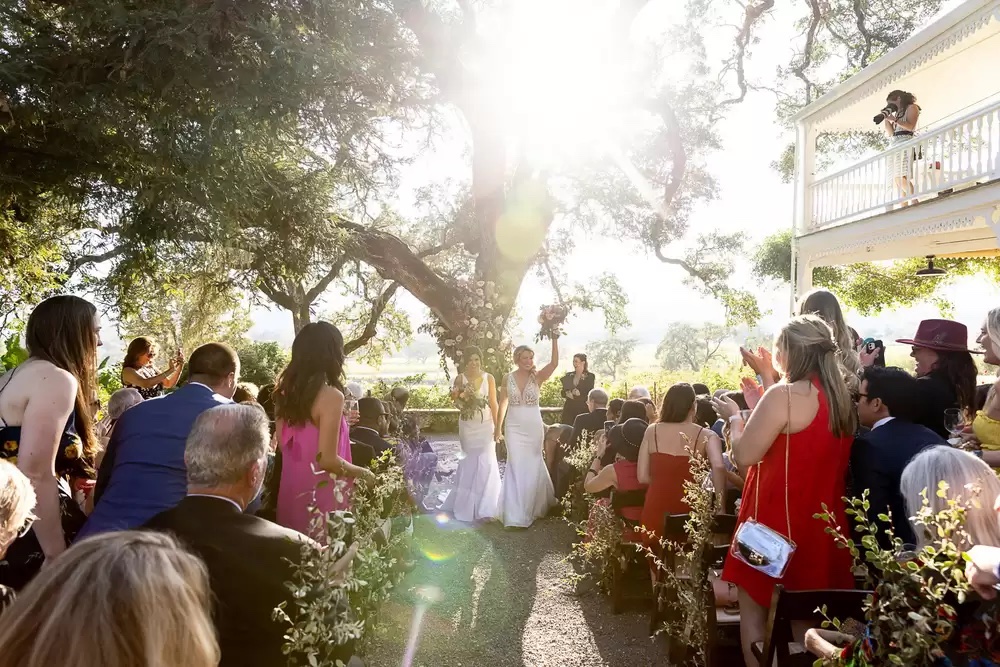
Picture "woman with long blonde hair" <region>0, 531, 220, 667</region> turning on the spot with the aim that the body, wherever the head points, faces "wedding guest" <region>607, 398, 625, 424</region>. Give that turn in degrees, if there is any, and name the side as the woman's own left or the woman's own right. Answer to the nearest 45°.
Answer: approximately 45° to the woman's own right

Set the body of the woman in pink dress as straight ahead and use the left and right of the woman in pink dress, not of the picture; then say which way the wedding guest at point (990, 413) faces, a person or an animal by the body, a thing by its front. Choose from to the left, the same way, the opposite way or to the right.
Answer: to the left

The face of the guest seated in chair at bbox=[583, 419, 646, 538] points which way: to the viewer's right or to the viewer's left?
to the viewer's left

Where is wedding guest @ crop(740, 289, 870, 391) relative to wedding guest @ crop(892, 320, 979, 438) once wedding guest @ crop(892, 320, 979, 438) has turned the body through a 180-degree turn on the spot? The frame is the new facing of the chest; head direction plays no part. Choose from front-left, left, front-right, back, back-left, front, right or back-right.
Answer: back-right

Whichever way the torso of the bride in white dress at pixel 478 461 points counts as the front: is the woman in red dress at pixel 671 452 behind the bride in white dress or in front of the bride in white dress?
in front

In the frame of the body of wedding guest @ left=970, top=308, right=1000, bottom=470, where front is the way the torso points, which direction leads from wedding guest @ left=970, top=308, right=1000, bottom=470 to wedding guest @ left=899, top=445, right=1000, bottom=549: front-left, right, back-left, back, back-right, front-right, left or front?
left

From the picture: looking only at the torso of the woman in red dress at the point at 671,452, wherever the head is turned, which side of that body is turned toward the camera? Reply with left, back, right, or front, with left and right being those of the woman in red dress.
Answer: back

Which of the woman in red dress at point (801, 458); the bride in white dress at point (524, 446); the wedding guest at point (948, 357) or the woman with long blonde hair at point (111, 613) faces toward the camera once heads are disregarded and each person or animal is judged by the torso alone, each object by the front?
the bride in white dress

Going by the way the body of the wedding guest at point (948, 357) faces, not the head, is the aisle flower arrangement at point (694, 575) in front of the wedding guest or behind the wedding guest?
in front

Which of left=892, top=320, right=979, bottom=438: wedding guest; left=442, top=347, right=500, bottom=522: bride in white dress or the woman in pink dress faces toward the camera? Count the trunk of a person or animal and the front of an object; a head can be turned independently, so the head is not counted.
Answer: the bride in white dress

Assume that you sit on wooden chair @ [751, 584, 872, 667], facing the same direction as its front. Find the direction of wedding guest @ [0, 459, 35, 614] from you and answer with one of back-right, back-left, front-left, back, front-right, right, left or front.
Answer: left

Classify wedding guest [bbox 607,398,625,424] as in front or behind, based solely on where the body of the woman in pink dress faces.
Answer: in front

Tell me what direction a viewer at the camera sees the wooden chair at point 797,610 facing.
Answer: facing away from the viewer and to the left of the viewer

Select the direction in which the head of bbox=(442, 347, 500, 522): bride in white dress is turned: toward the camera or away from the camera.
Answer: toward the camera

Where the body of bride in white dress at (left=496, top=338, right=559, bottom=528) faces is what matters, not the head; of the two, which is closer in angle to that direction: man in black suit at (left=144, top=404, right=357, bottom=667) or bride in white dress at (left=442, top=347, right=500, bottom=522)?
the man in black suit

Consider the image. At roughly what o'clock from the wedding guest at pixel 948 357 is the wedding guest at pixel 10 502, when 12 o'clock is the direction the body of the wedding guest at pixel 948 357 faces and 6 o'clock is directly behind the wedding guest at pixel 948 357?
the wedding guest at pixel 10 502 is roughly at 10 o'clock from the wedding guest at pixel 948 357.

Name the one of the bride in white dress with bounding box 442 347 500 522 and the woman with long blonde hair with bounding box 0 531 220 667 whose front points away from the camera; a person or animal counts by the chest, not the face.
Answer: the woman with long blonde hair

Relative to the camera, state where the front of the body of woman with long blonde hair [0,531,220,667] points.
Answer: away from the camera

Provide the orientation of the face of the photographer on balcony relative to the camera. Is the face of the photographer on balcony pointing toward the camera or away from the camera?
toward the camera
